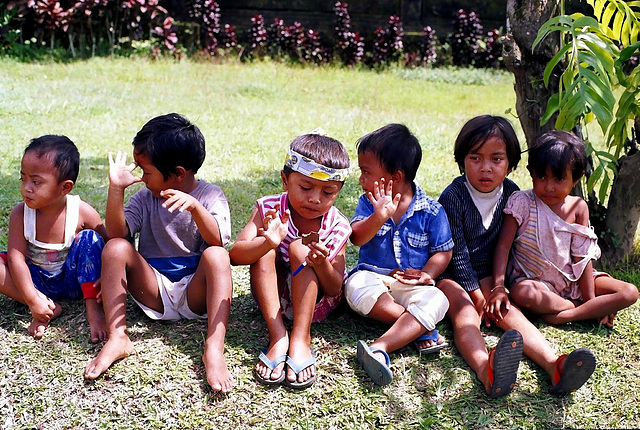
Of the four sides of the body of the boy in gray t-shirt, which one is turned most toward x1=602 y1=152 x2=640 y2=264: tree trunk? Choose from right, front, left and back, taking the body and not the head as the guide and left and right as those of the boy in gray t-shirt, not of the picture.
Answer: left

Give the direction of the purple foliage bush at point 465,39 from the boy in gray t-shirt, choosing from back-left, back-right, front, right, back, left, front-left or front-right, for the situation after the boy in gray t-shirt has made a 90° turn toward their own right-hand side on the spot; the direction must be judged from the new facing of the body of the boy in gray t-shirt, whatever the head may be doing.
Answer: back-right

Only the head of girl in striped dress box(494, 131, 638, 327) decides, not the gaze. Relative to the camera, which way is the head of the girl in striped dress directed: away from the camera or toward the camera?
toward the camera

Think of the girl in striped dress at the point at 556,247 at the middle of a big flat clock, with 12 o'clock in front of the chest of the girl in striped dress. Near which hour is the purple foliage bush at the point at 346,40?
The purple foliage bush is roughly at 5 o'clock from the girl in striped dress.

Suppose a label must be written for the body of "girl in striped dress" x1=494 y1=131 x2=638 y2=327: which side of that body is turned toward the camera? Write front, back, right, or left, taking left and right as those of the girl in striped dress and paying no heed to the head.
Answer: front

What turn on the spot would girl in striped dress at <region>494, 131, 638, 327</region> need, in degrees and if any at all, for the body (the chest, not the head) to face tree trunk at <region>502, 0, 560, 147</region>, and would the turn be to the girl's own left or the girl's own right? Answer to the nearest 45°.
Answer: approximately 180°

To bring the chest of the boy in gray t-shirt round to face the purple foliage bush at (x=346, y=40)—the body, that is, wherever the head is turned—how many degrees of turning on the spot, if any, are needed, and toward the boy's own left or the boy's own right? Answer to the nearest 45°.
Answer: approximately 180°

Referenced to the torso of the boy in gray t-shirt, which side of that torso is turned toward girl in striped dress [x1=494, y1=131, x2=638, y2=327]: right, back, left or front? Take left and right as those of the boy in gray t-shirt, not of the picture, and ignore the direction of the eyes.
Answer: left

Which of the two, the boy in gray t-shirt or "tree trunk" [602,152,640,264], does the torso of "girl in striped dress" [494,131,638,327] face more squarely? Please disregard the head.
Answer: the boy in gray t-shirt

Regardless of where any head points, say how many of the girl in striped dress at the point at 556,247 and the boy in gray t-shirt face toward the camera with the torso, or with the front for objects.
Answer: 2

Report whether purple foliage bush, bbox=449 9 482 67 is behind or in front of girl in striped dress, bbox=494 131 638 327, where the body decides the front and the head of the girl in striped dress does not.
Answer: behind

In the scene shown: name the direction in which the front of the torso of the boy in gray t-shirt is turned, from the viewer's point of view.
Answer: toward the camera

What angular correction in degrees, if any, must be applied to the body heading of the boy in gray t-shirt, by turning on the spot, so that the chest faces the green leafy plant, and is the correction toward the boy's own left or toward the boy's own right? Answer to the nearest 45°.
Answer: approximately 90° to the boy's own left
